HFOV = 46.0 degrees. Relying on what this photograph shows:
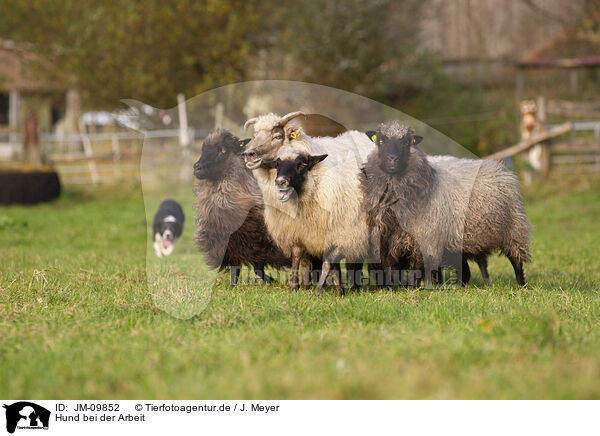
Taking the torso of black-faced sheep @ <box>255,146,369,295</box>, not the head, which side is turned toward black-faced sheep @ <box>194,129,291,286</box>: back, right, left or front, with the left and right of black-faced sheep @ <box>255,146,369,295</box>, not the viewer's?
right

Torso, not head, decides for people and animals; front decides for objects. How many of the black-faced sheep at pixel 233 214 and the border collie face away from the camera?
0

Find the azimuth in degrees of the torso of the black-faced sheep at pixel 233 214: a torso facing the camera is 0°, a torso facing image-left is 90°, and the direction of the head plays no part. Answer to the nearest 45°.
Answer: approximately 45°

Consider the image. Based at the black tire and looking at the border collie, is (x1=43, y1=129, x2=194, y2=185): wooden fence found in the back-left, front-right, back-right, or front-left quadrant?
back-left

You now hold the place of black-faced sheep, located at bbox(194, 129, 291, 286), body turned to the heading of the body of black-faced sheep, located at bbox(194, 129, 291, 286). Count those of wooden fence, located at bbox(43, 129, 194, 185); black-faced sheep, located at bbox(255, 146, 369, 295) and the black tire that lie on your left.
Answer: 1

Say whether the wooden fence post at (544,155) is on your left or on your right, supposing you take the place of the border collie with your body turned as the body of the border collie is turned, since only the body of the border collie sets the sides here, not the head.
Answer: on your left

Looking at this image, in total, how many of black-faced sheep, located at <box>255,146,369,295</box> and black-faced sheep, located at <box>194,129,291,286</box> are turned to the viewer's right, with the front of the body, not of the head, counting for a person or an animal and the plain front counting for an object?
0

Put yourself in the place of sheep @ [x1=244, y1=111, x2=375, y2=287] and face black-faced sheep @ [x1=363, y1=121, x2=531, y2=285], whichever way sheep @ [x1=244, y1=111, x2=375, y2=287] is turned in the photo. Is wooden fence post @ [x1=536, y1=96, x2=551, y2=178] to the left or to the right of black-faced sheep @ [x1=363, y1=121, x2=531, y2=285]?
left

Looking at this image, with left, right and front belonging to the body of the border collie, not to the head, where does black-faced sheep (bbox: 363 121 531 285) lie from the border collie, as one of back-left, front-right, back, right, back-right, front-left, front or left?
front-left

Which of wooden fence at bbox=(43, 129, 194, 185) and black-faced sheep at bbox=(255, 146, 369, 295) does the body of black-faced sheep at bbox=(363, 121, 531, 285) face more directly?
the black-faced sheep

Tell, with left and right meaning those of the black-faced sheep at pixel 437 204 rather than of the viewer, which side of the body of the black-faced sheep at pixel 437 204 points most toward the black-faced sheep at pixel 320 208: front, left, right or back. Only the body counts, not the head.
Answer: front

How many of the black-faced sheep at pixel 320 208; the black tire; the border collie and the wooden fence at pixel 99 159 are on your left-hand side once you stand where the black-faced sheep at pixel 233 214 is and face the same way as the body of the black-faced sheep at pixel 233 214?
1

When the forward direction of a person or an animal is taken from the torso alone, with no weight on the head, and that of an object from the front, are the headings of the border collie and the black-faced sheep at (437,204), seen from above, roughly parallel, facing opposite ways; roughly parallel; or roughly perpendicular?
roughly perpendicular

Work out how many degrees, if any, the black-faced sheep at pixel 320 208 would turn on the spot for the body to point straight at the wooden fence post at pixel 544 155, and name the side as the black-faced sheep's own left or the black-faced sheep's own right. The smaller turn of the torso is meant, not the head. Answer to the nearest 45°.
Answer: approximately 180°

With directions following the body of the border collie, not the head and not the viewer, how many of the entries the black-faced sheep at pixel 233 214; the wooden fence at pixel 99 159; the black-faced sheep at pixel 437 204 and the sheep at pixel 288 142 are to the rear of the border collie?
1
